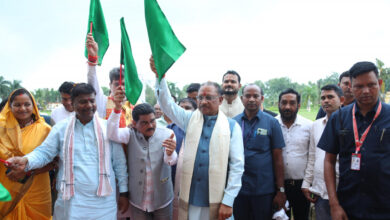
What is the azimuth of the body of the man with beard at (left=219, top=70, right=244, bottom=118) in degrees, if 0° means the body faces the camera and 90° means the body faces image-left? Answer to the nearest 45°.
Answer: approximately 0°

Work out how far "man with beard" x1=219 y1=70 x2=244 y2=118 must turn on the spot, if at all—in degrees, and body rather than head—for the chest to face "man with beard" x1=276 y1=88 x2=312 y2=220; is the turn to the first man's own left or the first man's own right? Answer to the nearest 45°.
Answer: approximately 45° to the first man's own left

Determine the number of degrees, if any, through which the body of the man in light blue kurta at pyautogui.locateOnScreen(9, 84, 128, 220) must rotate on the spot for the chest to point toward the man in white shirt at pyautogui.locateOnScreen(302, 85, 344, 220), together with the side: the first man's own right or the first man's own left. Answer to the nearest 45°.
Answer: approximately 90° to the first man's own left

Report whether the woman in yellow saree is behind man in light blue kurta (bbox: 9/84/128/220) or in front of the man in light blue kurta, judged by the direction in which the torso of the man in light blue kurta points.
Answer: behind

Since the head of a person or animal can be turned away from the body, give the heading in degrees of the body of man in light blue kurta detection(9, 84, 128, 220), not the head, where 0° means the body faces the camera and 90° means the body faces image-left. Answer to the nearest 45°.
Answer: approximately 0°
